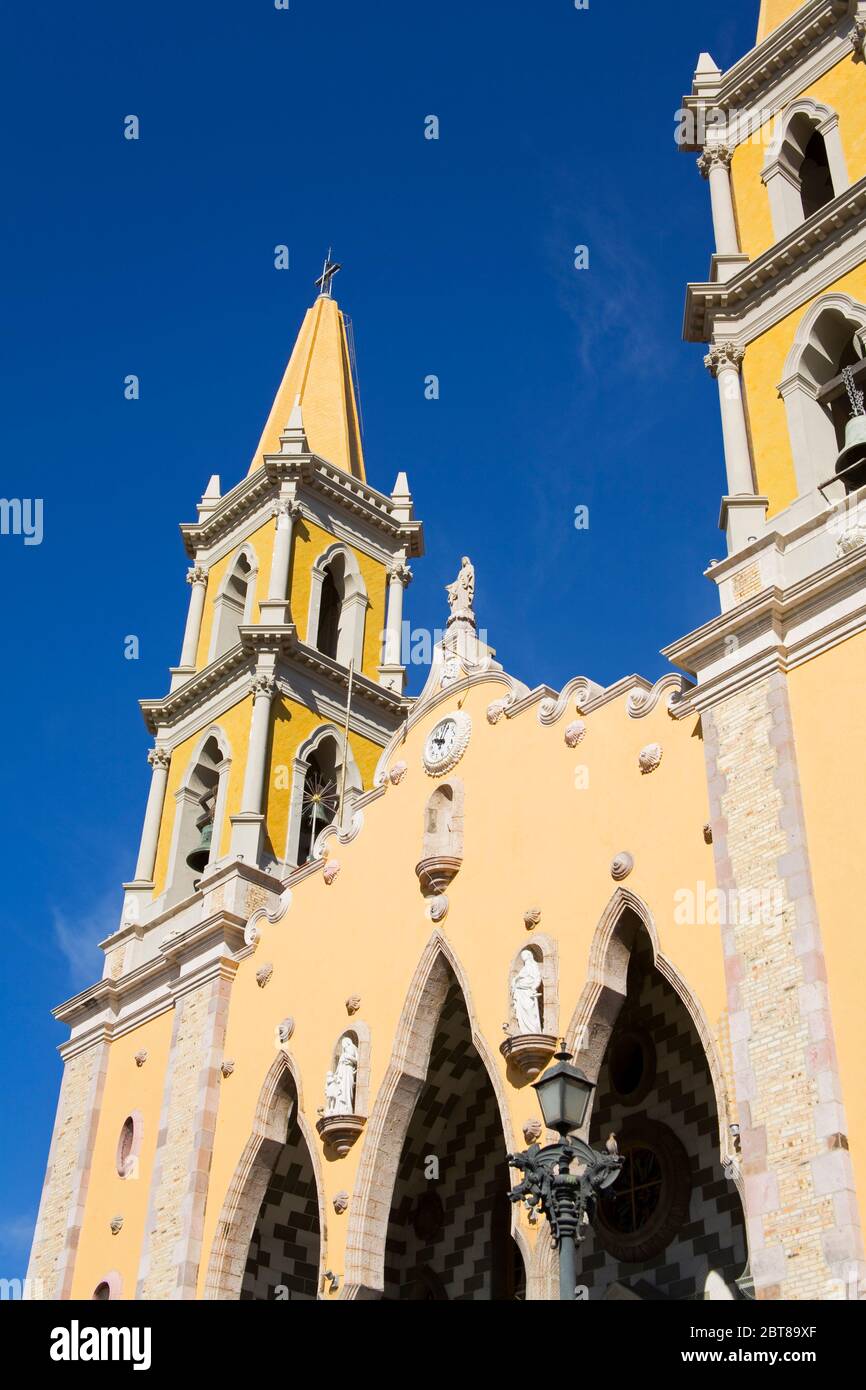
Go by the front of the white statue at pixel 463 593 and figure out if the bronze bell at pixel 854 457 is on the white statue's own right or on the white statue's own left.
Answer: on the white statue's own left

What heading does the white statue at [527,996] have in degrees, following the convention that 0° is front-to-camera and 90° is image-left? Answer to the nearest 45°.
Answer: approximately 45°

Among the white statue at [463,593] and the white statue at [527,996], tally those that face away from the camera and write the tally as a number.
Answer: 0

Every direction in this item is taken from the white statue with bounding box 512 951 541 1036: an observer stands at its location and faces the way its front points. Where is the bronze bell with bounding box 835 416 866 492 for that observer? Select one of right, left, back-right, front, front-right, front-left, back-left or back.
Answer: left

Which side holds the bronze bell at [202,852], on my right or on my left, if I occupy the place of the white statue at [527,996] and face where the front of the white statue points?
on my right

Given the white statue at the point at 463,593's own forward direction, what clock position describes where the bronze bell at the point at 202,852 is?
The bronze bell is roughly at 3 o'clock from the white statue.

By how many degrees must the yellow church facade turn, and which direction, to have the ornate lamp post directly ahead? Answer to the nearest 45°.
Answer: approximately 45° to its left

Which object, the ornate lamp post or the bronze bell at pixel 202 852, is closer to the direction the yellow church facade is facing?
the ornate lamp post

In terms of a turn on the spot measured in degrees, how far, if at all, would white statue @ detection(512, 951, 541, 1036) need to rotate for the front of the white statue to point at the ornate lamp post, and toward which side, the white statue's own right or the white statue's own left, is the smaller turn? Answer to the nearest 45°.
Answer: approximately 45° to the white statue's own left

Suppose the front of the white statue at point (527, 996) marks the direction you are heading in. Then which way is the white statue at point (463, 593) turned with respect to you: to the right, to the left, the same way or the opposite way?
the same way

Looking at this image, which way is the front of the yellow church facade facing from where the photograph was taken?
facing the viewer and to the left of the viewer
